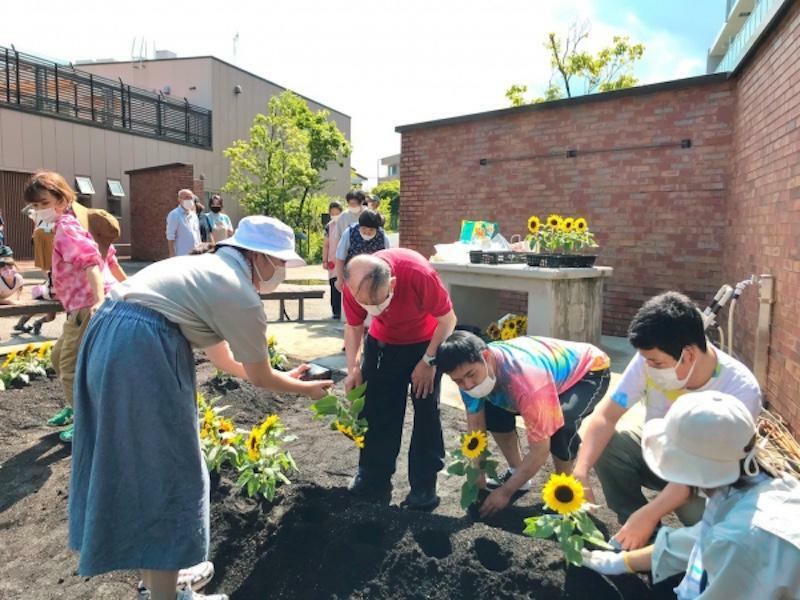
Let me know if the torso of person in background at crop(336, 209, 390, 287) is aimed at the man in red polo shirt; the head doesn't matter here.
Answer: yes

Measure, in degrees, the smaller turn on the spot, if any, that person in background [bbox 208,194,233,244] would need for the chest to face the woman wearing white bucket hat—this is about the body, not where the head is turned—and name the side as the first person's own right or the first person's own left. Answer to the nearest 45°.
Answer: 0° — they already face them

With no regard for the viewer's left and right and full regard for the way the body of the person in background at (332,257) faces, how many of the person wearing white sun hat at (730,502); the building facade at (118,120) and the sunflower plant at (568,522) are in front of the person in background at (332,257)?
2

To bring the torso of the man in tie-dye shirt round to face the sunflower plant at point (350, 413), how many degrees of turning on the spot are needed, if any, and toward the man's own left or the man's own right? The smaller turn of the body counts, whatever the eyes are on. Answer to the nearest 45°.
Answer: approximately 45° to the man's own right

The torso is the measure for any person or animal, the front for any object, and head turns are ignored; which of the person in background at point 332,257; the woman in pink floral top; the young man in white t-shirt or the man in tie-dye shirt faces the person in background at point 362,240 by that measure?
the person in background at point 332,257

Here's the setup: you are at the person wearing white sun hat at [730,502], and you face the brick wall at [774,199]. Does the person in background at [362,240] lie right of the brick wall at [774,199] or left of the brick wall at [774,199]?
left

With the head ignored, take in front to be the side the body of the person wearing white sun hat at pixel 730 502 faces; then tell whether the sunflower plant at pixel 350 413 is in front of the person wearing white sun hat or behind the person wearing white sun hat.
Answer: in front
